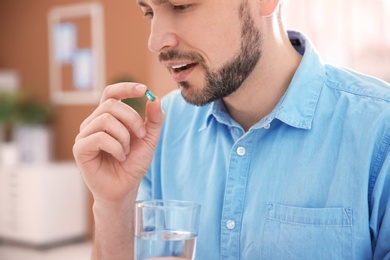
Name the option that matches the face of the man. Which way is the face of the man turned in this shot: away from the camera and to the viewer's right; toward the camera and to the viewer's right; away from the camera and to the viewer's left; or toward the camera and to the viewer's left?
toward the camera and to the viewer's left

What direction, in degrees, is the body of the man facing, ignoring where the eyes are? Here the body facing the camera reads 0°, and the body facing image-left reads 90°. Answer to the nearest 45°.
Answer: approximately 45°

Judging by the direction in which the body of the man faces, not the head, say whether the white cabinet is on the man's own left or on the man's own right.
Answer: on the man's own right
